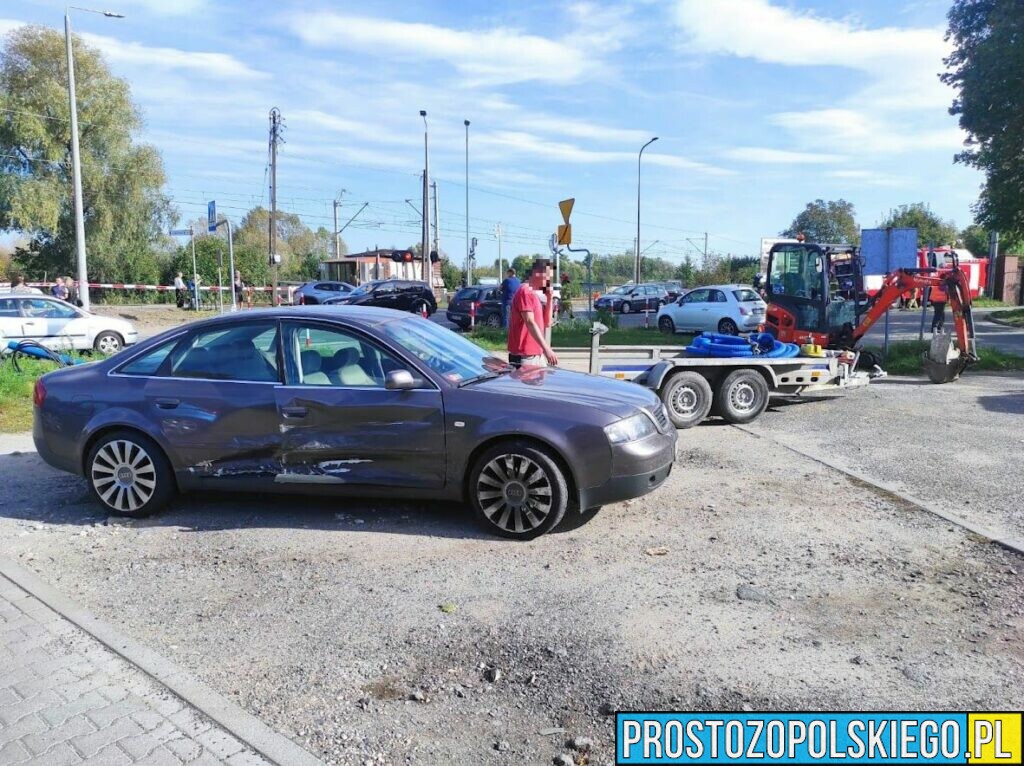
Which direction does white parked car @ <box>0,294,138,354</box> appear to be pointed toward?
to the viewer's right

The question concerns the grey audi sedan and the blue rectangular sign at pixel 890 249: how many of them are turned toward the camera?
1

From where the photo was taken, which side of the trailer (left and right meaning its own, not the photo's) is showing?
right

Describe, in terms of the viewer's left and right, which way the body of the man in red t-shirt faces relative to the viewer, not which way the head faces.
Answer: facing to the right of the viewer

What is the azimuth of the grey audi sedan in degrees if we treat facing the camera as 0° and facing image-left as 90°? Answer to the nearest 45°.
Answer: approximately 270°

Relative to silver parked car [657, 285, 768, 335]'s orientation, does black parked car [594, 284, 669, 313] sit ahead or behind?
ahead
